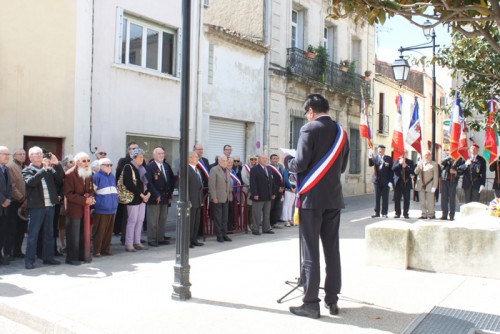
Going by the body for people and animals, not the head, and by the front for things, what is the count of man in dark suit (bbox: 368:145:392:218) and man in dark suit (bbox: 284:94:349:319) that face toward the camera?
1

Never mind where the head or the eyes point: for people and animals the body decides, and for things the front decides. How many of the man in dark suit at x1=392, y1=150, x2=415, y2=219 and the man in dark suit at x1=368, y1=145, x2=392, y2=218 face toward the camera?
2

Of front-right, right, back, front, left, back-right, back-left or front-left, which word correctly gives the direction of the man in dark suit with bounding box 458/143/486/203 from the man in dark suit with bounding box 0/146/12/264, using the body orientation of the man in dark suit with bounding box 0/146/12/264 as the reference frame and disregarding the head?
front-left

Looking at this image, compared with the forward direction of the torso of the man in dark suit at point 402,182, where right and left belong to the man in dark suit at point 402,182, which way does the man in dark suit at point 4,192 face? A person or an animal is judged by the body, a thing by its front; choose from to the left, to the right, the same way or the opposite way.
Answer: to the left

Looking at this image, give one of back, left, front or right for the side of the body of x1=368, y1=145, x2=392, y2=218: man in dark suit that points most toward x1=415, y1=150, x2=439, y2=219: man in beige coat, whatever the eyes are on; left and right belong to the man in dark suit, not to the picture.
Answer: left

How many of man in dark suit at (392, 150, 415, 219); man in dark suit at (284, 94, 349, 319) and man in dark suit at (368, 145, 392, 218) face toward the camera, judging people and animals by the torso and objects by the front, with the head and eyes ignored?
2

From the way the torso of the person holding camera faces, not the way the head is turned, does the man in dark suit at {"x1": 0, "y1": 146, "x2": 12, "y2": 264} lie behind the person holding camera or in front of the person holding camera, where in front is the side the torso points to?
behind

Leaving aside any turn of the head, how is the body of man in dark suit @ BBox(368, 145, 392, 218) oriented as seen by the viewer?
toward the camera

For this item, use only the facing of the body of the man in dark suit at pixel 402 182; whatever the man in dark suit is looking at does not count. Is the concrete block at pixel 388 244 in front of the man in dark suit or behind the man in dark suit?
in front

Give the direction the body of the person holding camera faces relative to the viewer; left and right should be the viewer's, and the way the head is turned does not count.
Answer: facing the viewer and to the right of the viewer

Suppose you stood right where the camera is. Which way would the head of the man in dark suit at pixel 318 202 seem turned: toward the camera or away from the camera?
away from the camera
